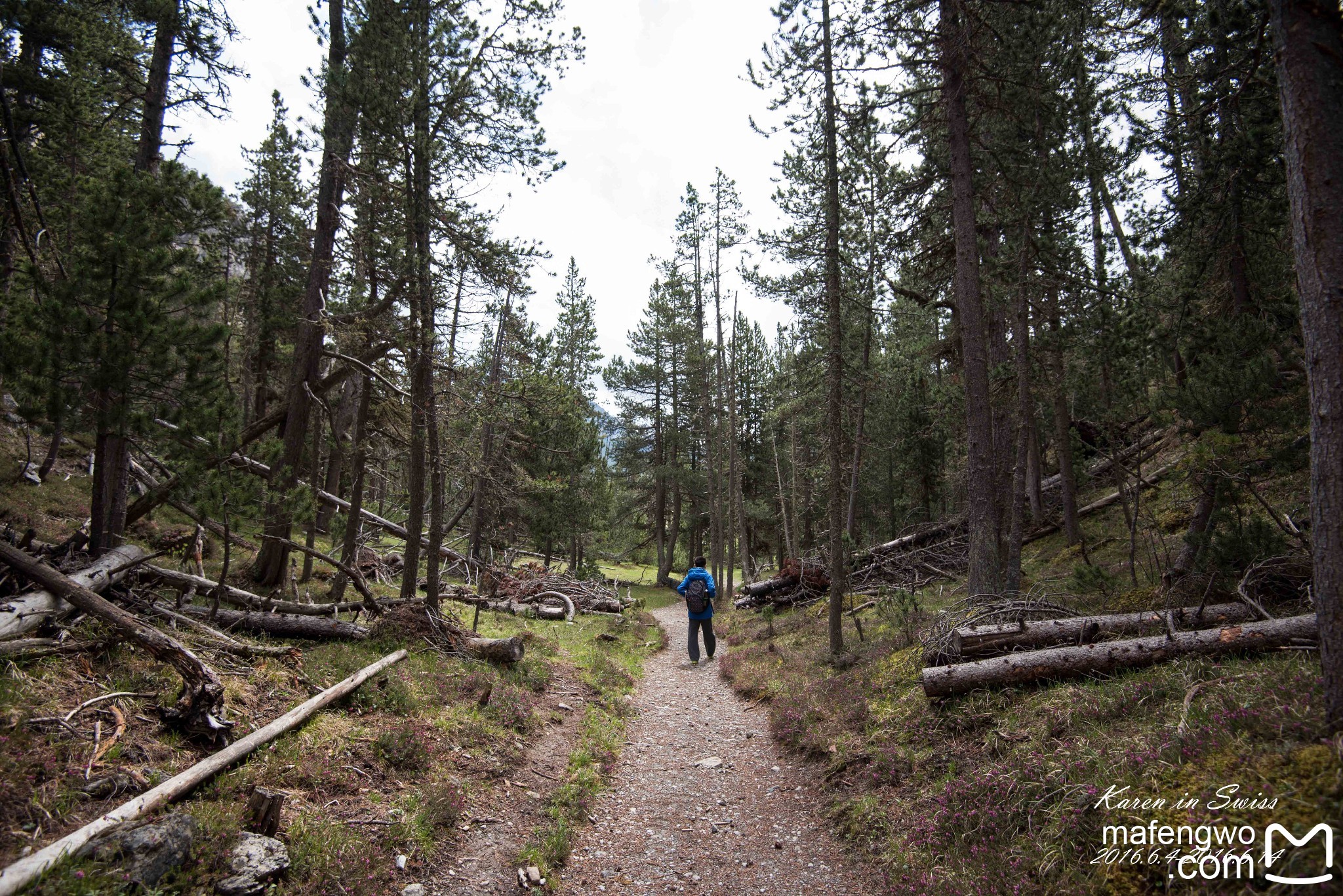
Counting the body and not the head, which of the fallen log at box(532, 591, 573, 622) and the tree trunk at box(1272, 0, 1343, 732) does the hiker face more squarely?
the fallen log

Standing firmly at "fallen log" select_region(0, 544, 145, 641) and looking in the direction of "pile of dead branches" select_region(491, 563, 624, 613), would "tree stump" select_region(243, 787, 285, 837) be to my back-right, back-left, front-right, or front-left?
back-right

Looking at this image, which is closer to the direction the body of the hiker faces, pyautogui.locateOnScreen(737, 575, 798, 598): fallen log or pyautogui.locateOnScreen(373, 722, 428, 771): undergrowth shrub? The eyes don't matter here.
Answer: the fallen log

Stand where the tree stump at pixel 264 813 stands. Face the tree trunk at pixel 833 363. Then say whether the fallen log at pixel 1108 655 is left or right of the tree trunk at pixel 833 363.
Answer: right

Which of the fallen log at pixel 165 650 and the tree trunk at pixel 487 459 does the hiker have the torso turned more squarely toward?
the tree trunk

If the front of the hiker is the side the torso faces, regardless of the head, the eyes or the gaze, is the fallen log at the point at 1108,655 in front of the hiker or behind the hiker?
behind

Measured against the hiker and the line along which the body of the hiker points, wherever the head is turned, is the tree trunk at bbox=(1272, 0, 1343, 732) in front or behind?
behind

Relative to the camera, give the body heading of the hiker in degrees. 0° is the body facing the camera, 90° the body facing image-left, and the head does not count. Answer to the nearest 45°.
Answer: approximately 180°

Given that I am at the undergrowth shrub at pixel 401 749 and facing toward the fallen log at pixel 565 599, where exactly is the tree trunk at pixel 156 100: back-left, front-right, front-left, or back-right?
front-left

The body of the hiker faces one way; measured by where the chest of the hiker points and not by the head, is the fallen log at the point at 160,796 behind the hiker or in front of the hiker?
behind

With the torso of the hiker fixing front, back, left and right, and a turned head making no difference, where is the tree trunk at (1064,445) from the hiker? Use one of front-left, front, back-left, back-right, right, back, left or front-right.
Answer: right

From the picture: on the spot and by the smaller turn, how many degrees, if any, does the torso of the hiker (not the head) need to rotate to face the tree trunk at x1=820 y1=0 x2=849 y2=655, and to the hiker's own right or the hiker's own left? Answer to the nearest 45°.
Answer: approximately 135° to the hiker's own right

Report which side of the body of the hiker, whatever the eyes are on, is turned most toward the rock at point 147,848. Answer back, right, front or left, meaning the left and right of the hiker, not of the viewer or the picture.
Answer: back

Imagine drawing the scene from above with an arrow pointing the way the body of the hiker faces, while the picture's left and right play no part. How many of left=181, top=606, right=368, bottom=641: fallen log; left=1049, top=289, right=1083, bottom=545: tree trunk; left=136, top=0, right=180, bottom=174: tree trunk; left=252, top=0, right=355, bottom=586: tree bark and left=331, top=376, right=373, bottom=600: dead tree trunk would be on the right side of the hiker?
1

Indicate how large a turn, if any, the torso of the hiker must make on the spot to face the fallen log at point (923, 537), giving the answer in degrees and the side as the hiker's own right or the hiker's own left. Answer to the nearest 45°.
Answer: approximately 45° to the hiker's own right

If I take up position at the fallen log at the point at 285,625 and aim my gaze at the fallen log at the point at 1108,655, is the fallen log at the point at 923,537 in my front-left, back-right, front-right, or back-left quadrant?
front-left
